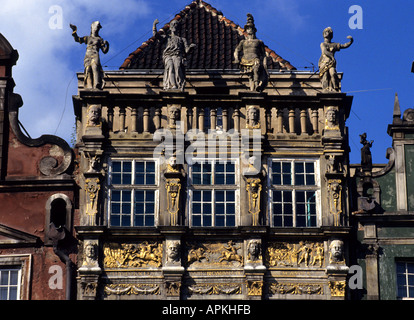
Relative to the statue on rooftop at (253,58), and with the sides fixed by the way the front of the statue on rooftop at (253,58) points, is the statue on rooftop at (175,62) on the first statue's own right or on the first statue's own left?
on the first statue's own right

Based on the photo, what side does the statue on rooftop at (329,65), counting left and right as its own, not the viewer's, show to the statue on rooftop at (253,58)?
right

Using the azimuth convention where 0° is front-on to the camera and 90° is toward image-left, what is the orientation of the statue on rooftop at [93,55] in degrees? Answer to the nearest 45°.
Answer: approximately 0°

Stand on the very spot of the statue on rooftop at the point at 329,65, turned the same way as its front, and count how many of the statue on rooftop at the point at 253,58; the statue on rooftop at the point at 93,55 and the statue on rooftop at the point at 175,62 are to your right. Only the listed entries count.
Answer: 3
